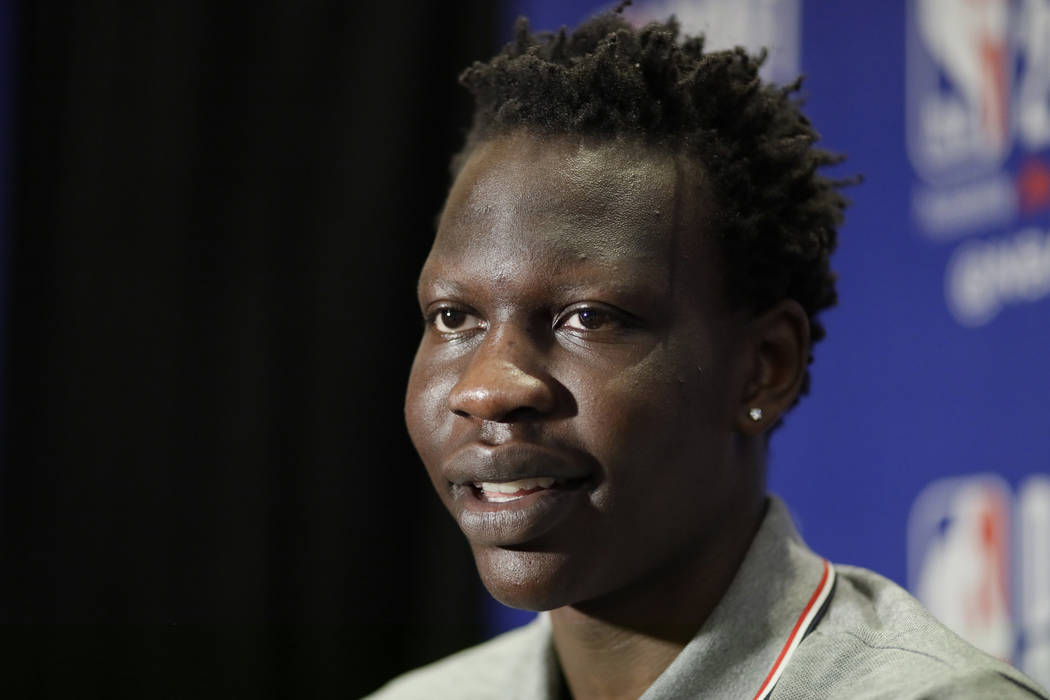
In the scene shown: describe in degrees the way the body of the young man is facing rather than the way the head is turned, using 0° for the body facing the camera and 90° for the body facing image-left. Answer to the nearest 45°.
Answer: approximately 45°
